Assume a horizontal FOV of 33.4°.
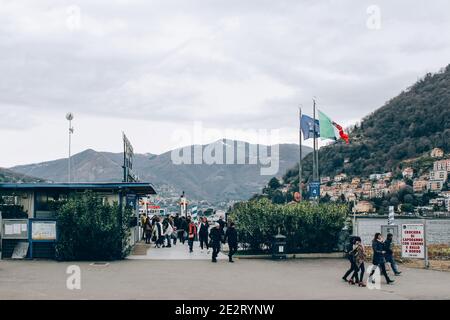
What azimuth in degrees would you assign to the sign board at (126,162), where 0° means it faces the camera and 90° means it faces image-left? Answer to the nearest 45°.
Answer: approximately 270°

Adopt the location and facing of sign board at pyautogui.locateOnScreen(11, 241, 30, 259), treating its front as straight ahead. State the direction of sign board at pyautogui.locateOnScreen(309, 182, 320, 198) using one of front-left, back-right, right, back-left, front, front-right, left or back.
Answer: left

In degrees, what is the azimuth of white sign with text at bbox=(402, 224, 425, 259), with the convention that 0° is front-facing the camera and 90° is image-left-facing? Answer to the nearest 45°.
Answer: approximately 0°

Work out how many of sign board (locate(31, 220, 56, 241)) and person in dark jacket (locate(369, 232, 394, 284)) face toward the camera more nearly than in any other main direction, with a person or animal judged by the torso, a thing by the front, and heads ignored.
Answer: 1

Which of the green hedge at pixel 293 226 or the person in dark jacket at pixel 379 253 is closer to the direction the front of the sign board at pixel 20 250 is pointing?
the person in dark jacket

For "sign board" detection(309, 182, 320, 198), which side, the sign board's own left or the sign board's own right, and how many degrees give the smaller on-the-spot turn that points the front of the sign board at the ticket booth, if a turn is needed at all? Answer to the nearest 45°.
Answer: approximately 90° to the sign board's own right
